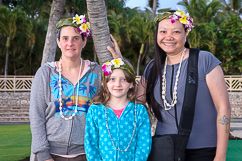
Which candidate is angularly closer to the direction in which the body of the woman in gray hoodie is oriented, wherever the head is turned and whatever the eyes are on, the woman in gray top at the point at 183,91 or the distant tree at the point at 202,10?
the woman in gray top

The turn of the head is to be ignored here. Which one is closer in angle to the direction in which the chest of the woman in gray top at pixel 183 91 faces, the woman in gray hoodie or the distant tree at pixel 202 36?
the woman in gray hoodie

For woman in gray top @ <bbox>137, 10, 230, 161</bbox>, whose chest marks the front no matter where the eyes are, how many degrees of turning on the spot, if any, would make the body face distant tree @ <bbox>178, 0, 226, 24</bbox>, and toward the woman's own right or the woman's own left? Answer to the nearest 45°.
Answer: approximately 135° to the woman's own right

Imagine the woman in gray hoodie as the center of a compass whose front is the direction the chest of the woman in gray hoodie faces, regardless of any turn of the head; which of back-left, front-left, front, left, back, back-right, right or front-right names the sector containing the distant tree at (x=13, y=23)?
back

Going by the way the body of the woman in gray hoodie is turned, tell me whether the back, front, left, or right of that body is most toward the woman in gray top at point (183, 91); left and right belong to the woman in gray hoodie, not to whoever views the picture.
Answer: left

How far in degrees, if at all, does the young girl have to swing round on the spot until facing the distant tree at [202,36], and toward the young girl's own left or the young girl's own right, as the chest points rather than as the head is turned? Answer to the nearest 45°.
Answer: approximately 180°

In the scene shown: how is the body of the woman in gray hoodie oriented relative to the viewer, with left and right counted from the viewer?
facing the viewer

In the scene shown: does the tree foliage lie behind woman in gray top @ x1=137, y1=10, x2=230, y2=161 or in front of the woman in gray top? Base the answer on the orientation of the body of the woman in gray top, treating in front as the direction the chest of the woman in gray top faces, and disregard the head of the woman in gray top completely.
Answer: behind

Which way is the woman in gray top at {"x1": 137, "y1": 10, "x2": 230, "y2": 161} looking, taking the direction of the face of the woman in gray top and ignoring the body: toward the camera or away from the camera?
toward the camera

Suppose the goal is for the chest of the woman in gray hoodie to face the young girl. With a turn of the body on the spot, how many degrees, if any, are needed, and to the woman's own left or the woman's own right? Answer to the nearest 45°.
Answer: approximately 90° to the woman's own left

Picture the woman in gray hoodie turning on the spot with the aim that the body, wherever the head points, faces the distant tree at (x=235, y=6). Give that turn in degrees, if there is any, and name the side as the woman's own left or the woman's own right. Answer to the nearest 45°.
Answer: approximately 135° to the woman's own left

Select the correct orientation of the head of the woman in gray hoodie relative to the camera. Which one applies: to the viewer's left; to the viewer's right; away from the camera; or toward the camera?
toward the camera

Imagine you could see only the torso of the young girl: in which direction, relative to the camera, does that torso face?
toward the camera

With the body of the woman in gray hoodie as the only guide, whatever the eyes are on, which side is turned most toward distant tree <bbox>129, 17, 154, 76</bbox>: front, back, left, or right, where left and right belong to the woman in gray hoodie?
back

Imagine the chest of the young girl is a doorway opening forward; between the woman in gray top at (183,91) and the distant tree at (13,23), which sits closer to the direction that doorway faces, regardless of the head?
the woman in gray top

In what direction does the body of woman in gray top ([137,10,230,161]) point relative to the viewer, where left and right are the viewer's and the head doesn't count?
facing the viewer and to the left of the viewer

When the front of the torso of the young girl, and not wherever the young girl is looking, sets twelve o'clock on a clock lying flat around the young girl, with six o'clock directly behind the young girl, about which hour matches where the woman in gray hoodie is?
The woman in gray hoodie is roughly at 3 o'clock from the young girl.

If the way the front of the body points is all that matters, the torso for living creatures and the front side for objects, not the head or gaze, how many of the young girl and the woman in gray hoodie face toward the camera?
2

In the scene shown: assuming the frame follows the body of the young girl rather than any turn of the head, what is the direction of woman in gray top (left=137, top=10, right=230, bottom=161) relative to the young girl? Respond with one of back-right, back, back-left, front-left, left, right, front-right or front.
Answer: left

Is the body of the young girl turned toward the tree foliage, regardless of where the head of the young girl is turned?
no

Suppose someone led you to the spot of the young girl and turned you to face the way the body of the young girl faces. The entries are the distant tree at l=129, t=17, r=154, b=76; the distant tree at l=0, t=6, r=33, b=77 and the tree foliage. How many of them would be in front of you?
0
